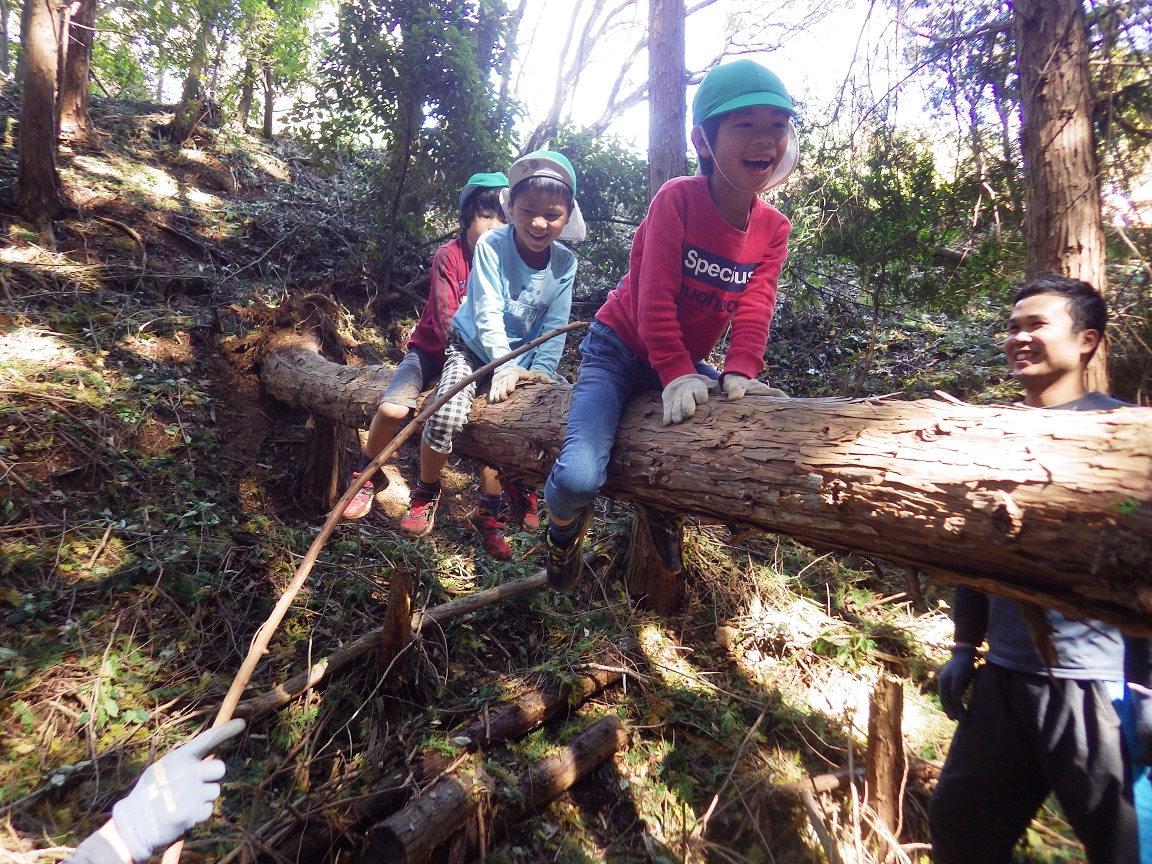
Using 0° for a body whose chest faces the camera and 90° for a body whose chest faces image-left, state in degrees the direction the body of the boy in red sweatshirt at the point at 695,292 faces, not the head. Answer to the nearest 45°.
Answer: approximately 315°

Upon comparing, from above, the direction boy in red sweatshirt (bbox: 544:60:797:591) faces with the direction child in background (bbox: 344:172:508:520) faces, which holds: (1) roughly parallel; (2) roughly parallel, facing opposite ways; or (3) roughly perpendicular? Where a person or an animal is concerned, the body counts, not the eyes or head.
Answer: roughly parallel

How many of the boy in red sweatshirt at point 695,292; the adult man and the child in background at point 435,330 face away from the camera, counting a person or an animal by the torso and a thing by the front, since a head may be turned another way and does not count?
0

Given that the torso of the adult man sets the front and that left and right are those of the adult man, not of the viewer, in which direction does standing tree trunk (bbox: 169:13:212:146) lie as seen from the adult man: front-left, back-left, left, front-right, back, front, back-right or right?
front-right

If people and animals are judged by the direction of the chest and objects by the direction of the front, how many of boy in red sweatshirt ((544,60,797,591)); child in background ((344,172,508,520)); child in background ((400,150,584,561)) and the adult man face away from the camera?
0

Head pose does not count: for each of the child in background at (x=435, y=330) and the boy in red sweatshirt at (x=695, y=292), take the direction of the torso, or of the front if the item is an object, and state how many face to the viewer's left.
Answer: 0

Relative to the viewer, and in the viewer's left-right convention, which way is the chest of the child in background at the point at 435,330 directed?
facing the viewer and to the right of the viewer

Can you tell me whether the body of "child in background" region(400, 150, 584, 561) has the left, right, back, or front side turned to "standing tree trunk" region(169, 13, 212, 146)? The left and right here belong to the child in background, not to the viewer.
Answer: back

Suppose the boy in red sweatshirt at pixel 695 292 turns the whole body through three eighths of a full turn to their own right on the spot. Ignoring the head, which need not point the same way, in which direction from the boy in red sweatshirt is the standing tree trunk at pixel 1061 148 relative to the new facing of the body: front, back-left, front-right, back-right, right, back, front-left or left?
back-right

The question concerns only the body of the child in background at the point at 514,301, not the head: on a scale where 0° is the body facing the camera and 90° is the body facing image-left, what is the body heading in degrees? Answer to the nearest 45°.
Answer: approximately 315°

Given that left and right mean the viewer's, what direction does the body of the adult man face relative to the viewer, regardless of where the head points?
facing the viewer and to the left of the viewer

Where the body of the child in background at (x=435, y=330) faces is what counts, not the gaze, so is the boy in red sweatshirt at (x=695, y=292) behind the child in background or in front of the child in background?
in front

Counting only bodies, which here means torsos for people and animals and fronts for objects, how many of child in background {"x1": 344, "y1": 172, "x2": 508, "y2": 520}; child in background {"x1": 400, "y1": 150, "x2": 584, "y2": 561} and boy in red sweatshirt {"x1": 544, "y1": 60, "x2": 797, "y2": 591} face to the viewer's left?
0

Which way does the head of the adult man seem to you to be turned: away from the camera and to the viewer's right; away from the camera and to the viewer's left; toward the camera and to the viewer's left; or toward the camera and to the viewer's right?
toward the camera and to the viewer's left

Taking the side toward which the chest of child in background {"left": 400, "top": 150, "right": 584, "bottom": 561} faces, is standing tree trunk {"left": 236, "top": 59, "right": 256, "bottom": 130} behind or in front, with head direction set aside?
behind

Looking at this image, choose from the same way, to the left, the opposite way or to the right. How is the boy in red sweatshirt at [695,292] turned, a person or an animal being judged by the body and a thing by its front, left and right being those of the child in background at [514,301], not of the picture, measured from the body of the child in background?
the same way

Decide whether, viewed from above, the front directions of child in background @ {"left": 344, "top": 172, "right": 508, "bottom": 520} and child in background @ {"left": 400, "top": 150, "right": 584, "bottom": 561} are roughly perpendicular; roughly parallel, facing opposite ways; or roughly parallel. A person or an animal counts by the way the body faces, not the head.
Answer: roughly parallel
